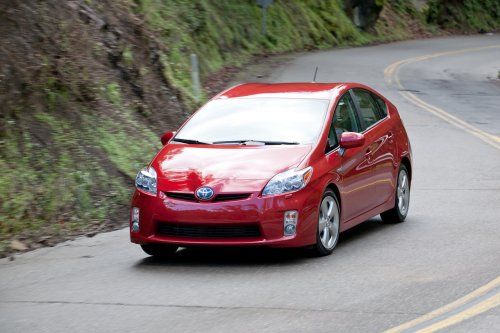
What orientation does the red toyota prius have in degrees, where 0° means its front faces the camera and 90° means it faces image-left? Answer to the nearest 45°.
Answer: approximately 45°

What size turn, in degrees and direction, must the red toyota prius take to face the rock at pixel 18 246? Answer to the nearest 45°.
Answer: approximately 45° to its right
